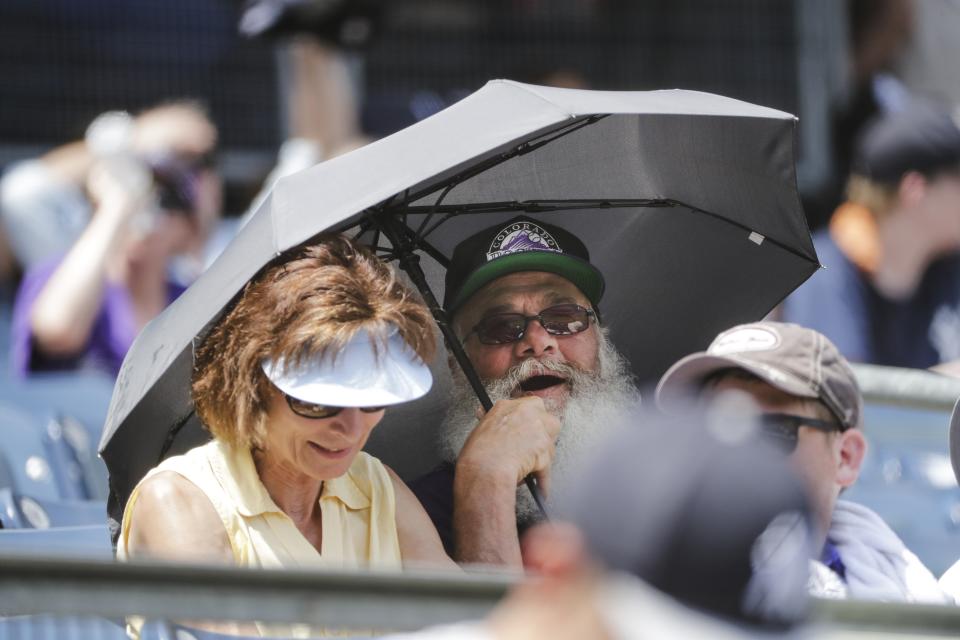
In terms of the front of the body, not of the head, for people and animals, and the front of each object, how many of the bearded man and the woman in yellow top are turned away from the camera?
0

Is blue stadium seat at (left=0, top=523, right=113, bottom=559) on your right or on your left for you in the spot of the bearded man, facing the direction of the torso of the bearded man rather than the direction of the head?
on your right

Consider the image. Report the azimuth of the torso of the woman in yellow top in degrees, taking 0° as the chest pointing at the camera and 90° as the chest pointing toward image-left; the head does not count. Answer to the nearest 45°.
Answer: approximately 315°

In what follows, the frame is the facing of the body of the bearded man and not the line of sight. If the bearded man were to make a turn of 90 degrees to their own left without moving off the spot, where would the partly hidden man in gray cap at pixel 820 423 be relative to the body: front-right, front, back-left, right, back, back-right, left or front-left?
front-right

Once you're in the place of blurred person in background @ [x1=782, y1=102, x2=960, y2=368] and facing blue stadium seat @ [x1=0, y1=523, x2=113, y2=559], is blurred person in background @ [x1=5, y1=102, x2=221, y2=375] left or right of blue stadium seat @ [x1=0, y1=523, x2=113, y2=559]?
right

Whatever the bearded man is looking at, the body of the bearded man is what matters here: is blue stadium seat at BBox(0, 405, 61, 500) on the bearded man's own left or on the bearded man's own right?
on the bearded man's own right

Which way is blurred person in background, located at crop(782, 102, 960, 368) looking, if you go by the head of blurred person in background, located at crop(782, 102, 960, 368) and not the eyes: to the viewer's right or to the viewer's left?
to the viewer's right

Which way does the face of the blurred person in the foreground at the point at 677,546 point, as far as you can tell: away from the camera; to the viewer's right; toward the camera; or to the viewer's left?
away from the camera

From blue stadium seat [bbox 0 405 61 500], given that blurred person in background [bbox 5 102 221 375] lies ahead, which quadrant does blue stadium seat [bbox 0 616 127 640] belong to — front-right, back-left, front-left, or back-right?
back-right
